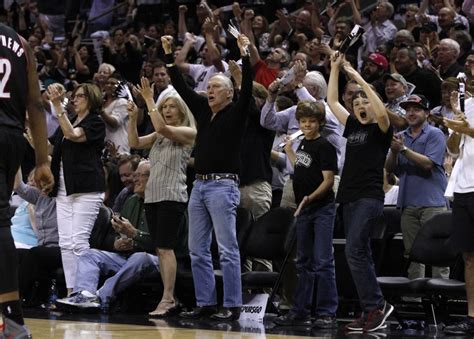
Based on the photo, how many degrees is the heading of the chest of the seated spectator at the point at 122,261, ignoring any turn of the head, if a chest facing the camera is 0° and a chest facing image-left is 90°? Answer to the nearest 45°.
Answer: approximately 45°

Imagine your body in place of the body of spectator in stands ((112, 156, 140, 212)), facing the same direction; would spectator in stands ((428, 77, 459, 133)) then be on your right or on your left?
on your left

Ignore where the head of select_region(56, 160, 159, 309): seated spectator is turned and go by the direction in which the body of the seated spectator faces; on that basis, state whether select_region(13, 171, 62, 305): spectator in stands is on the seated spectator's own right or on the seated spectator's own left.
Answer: on the seated spectator's own right

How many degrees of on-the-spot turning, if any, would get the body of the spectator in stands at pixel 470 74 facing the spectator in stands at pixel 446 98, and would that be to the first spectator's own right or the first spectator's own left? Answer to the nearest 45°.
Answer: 0° — they already face them

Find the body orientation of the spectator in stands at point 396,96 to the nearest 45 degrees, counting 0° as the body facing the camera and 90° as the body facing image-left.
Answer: approximately 45°

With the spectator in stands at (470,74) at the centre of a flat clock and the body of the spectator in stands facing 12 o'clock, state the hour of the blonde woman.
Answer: The blonde woman is roughly at 1 o'clock from the spectator in stands.

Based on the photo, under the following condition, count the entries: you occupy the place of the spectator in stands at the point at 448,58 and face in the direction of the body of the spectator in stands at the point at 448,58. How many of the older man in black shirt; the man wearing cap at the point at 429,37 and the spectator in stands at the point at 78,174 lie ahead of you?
2
